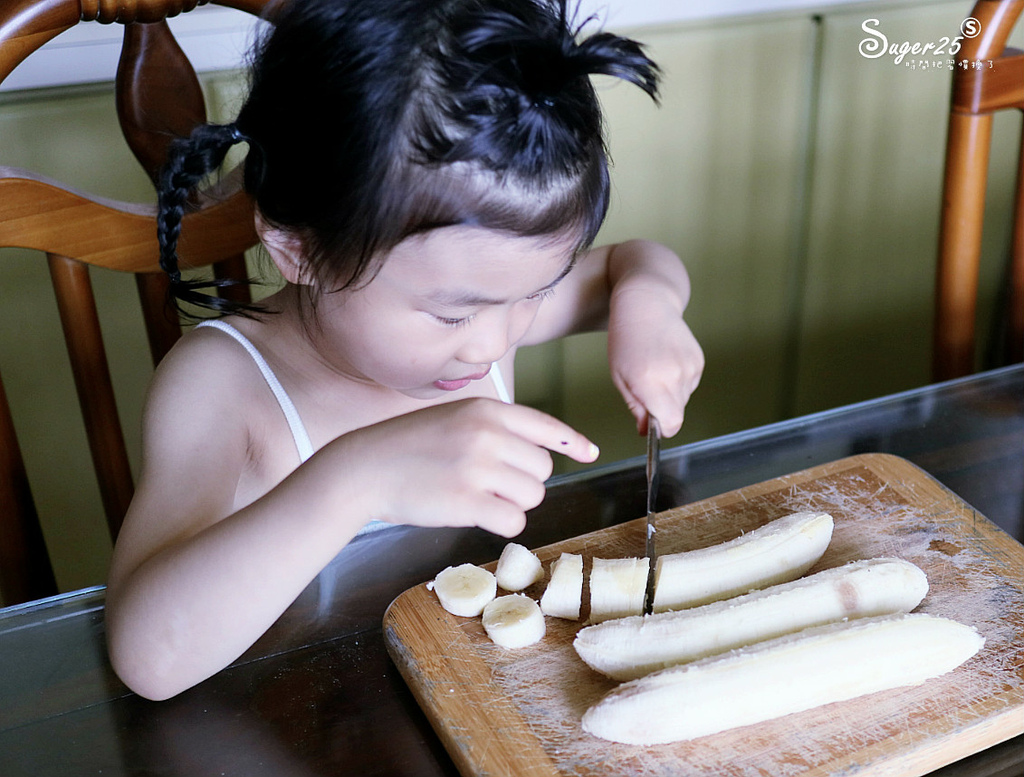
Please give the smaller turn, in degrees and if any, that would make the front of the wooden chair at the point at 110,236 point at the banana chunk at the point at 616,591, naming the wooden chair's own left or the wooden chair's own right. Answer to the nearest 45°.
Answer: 0° — it already faces it

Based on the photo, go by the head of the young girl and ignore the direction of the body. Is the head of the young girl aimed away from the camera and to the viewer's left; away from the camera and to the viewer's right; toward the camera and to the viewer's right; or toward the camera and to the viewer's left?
toward the camera and to the viewer's right

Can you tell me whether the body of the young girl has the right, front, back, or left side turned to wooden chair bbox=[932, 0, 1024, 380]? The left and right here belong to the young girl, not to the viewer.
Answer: left

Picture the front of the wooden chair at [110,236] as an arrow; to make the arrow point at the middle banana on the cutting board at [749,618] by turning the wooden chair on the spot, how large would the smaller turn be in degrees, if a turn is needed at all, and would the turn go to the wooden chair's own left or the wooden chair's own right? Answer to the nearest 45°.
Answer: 0° — it already faces it

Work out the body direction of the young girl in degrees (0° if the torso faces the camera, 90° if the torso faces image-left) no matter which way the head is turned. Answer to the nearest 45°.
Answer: approximately 315°

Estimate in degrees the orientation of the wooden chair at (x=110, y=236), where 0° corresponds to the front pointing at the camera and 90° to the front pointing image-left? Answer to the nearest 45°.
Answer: approximately 315°

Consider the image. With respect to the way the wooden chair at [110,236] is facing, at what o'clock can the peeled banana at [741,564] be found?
The peeled banana is roughly at 12 o'clock from the wooden chair.

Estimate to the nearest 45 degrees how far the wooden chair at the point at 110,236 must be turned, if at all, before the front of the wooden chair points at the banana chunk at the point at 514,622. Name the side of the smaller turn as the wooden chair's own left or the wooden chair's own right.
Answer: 0° — it already faces it
